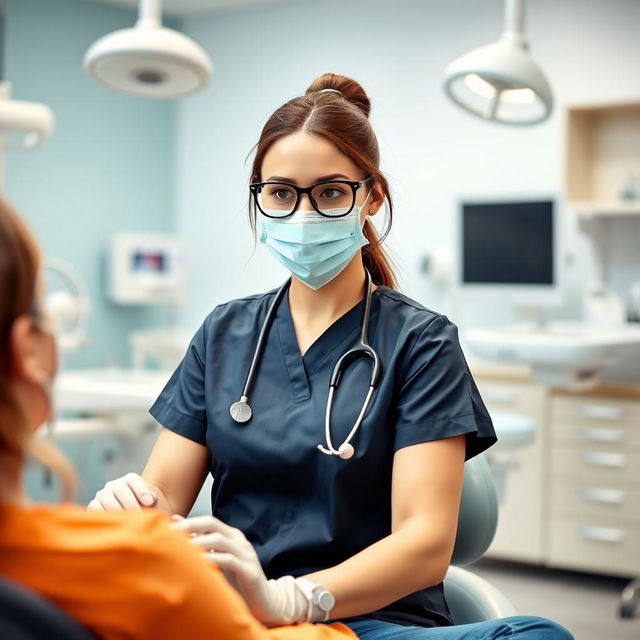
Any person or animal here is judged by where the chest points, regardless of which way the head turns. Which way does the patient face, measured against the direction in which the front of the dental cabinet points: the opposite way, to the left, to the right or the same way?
the opposite way

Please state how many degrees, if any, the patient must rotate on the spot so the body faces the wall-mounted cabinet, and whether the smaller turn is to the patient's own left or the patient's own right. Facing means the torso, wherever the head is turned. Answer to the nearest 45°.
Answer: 0° — they already face it

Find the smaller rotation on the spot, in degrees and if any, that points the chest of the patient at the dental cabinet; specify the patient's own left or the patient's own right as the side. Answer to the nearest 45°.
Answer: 0° — they already face it

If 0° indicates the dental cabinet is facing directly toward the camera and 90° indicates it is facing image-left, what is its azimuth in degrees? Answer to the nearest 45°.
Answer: approximately 45°

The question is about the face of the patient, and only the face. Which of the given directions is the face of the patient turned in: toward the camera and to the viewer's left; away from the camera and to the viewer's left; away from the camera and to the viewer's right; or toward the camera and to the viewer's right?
away from the camera and to the viewer's right

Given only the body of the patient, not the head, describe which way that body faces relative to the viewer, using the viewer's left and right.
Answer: facing away from the viewer and to the right of the viewer

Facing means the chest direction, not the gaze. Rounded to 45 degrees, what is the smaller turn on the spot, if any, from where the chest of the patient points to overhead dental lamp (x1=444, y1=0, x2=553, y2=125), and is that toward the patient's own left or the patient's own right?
0° — they already face it
